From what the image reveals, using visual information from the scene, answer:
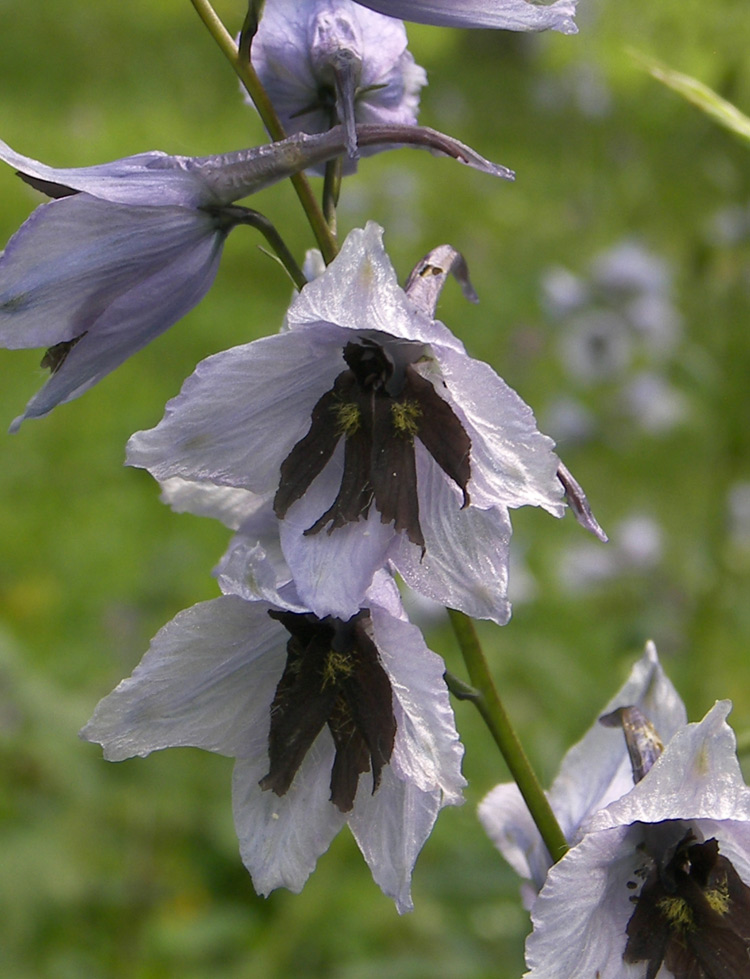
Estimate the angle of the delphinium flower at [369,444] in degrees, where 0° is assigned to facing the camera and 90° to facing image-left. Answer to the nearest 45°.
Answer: approximately 0°

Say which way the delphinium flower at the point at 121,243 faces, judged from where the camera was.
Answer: facing to the left of the viewer
